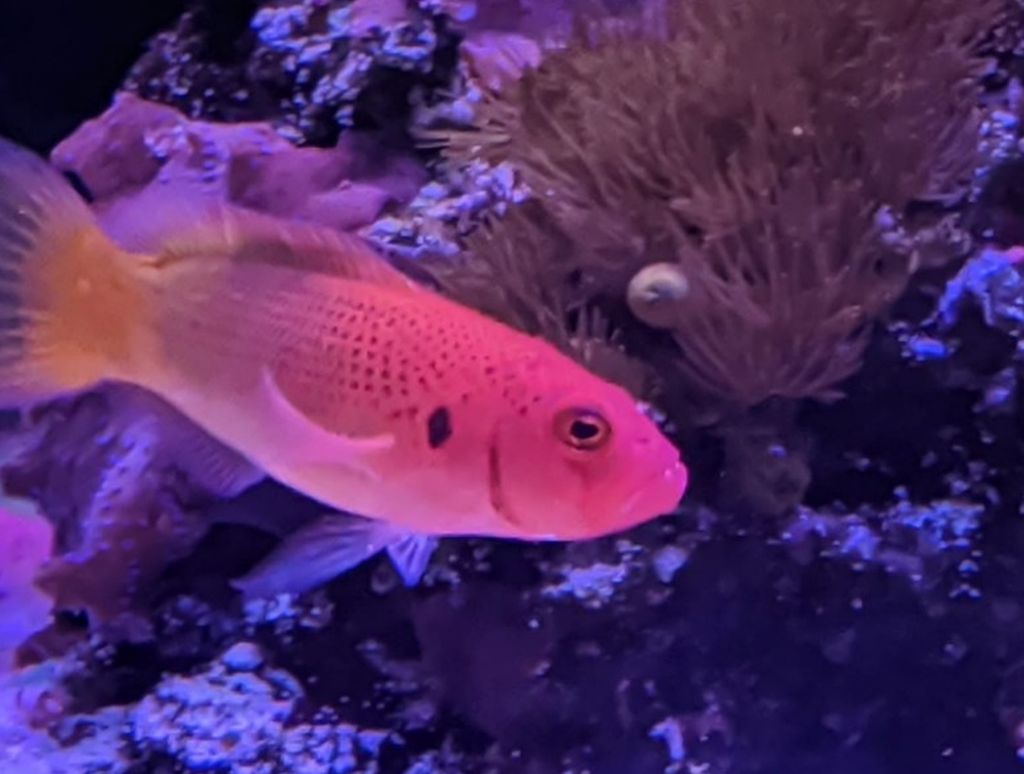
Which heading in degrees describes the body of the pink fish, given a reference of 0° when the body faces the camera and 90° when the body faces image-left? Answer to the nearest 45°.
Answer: approximately 270°
